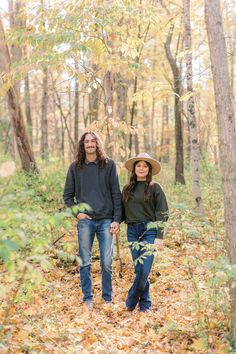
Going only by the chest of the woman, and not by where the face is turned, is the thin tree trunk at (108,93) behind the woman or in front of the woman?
behind

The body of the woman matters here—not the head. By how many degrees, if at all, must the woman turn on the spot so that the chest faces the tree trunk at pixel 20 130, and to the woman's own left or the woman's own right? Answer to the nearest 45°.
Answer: approximately 135° to the woman's own right

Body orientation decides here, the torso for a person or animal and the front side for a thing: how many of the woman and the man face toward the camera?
2

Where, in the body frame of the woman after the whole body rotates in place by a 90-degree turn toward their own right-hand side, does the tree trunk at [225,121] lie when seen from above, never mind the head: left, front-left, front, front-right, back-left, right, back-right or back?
back-left

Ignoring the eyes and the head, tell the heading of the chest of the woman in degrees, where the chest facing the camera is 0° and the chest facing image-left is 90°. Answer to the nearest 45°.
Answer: approximately 0°

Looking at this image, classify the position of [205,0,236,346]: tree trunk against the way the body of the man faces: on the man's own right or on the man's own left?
on the man's own left

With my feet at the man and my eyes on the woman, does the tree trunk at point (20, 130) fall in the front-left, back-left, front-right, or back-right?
back-left

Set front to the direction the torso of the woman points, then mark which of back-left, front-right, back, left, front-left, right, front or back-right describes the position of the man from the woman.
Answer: right

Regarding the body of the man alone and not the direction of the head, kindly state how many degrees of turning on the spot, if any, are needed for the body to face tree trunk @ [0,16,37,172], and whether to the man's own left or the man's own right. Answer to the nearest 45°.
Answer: approximately 180°

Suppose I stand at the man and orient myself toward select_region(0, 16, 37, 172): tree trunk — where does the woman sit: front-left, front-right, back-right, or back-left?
back-right
